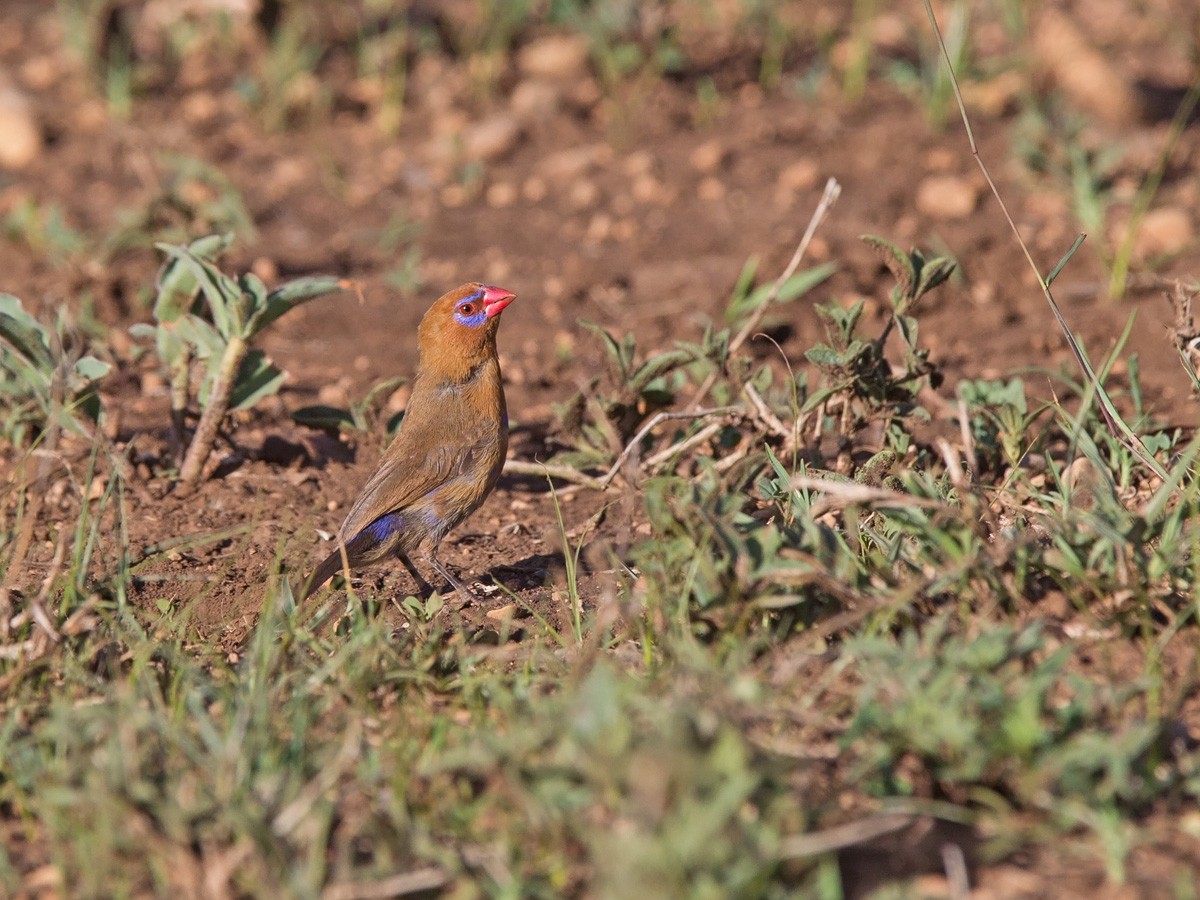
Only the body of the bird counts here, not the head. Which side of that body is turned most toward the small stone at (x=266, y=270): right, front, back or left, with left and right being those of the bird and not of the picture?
left

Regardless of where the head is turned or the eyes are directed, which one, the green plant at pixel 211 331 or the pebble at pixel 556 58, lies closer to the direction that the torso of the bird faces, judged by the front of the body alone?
the pebble

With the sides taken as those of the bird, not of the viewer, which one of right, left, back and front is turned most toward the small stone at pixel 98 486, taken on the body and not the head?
back

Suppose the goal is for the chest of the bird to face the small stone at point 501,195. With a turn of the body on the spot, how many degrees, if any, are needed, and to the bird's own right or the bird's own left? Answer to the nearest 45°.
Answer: approximately 90° to the bird's own left

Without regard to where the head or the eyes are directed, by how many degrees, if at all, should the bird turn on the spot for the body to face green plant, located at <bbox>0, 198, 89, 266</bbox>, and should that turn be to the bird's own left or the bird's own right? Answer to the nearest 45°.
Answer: approximately 135° to the bird's own left

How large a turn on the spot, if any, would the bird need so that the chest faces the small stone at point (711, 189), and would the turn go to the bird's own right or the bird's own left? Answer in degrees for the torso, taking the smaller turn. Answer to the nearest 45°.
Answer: approximately 45° to the bird's own left

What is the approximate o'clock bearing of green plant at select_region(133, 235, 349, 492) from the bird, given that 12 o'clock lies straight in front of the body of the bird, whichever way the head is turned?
The green plant is roughly at 7 o'clock from the bird.

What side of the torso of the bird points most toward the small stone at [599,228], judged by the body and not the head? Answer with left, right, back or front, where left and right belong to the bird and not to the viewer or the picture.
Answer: left

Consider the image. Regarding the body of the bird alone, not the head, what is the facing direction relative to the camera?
to the viewer's right

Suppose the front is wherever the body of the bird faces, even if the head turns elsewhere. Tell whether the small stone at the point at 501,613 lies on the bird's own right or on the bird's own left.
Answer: on the bird's own right

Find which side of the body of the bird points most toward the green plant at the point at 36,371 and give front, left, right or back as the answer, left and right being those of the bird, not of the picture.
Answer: back

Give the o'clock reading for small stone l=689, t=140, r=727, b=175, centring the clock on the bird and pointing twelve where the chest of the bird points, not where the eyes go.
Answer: The small stone is roughly at 10 o'clock from the bird.

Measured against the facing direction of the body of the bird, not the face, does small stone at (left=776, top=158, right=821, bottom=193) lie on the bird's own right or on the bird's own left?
on the bird's own left

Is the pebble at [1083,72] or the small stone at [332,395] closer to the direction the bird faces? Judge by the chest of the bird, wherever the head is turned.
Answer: the pebble
